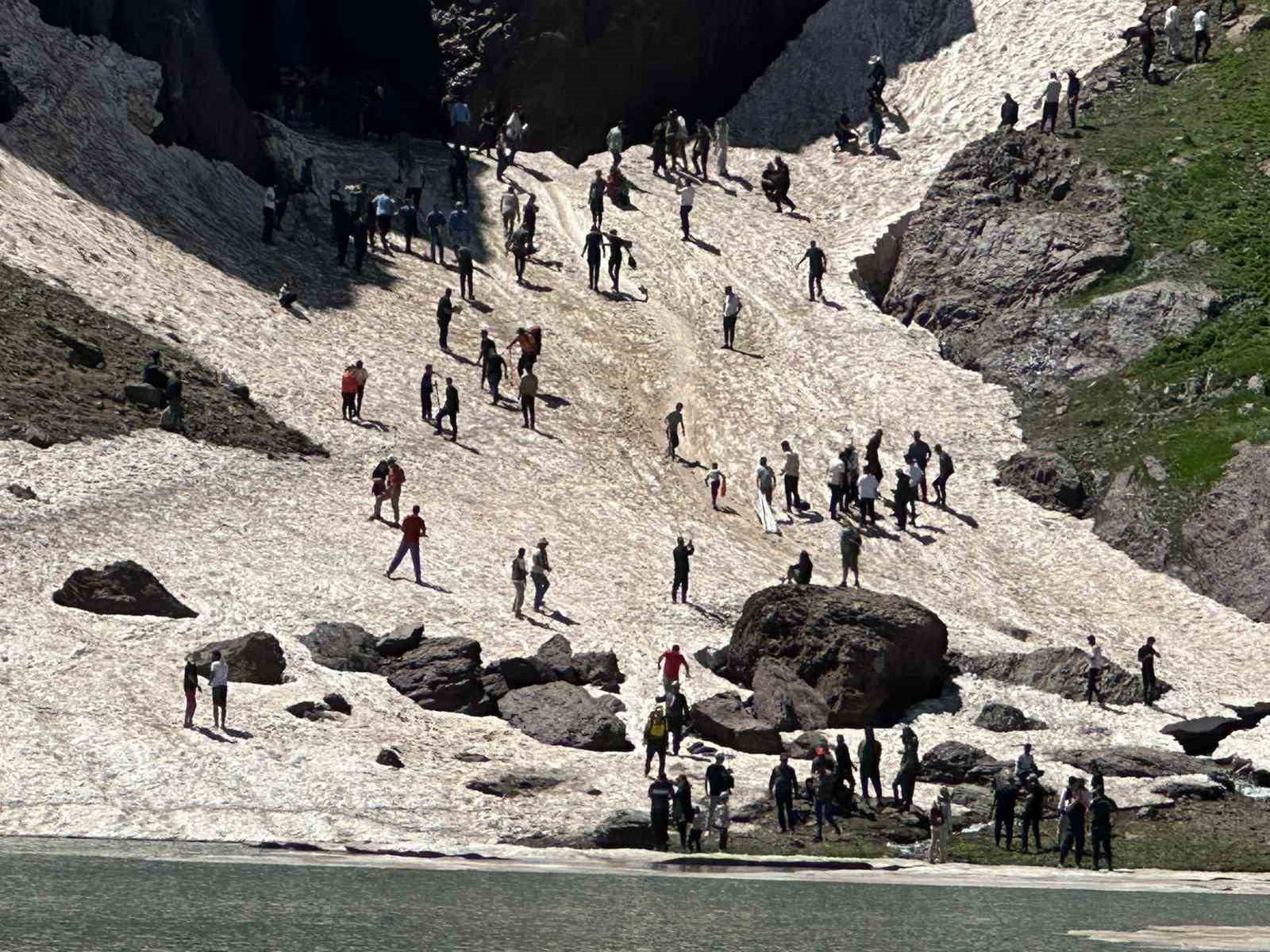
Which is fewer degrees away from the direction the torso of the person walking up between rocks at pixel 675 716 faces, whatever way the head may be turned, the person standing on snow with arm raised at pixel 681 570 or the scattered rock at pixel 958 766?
the person standing on snow with arm raised

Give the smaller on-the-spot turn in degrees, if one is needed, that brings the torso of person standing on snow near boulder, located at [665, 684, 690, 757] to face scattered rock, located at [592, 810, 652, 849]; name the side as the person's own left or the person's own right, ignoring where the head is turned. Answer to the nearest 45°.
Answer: approximately 180°

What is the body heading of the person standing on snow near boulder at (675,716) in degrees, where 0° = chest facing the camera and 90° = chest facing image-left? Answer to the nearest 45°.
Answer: approximately 180°

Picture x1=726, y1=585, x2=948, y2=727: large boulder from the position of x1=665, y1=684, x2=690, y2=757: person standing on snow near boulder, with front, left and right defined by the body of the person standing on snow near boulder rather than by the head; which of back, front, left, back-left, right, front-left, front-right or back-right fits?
front-right
